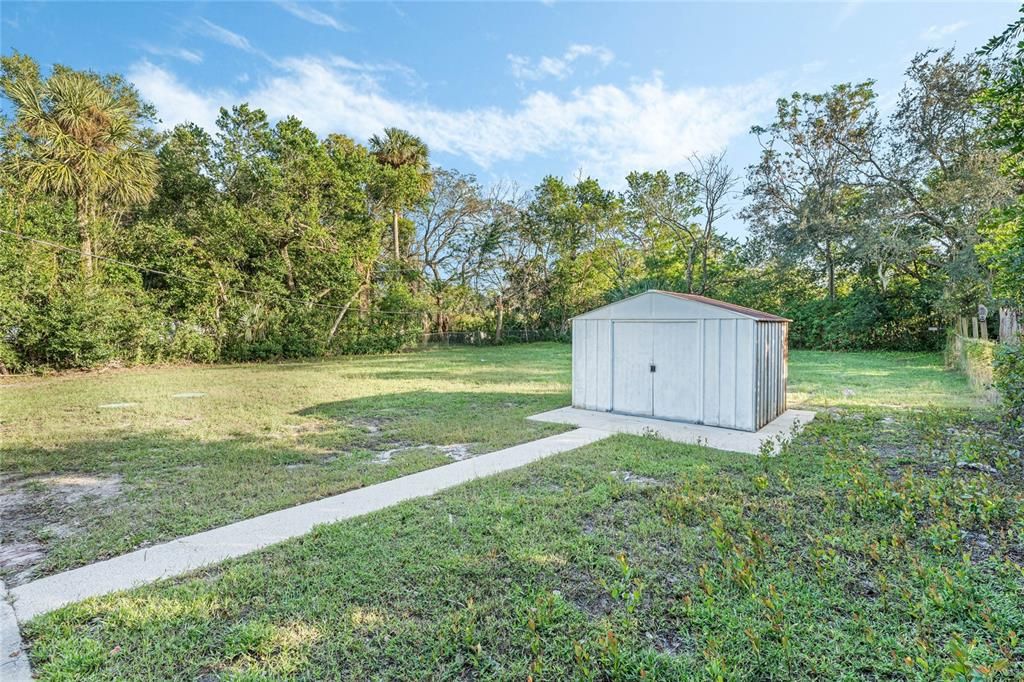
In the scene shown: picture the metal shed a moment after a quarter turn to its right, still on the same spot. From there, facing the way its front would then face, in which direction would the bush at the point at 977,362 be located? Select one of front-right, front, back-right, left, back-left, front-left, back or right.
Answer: right

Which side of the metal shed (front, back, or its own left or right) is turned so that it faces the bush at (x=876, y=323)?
back

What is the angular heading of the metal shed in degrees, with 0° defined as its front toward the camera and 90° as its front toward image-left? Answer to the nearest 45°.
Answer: approximately 45°
